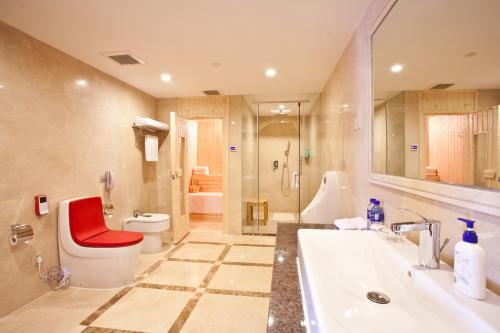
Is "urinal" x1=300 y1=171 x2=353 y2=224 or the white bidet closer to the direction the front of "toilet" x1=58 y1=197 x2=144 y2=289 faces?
the urinal

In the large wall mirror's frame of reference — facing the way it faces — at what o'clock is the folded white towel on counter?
The folded white towel on counter is roughly at 3 o'clock from the large wall mirror.

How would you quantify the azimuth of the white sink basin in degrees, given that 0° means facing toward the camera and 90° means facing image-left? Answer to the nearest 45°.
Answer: approximately 90°

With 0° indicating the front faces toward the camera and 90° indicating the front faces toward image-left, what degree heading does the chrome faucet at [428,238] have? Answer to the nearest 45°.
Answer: approximately 90°

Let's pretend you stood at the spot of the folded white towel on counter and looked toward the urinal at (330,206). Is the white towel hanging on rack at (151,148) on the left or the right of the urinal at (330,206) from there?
left

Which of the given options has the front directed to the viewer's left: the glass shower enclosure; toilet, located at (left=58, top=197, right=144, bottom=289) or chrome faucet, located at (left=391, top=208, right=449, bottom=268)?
the chrome faucet

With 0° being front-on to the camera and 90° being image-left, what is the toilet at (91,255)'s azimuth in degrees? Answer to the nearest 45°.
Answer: approximately 315°

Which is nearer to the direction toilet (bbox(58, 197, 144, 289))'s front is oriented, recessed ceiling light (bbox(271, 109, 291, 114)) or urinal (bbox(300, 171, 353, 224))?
the urinal
